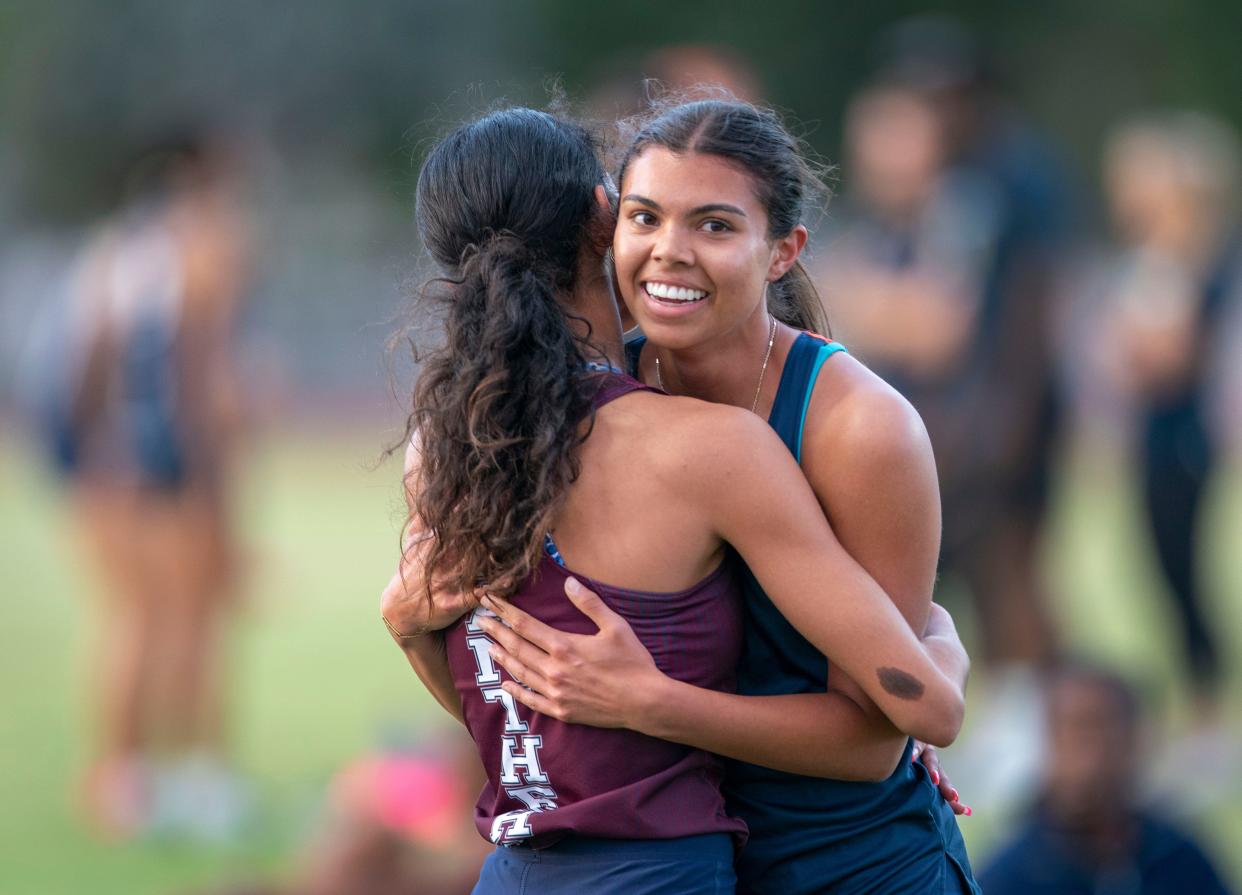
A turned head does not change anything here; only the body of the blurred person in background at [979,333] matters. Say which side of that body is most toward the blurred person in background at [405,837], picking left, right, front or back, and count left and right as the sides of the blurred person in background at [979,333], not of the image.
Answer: front

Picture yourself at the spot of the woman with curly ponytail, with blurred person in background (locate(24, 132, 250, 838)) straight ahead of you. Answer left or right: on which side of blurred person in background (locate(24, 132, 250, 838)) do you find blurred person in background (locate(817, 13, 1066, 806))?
right

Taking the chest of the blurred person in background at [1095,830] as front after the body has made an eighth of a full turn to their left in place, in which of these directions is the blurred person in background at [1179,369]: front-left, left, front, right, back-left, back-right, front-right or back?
back-left

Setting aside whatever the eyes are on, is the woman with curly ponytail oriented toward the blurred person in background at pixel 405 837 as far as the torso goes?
no

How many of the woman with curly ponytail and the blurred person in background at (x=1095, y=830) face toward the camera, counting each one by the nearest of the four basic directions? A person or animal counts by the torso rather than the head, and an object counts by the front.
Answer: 1

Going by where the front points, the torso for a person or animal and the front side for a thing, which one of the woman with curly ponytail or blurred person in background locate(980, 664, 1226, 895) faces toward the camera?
the blurred person in background

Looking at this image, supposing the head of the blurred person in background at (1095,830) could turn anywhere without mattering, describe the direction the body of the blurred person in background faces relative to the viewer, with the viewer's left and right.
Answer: facing the viewer

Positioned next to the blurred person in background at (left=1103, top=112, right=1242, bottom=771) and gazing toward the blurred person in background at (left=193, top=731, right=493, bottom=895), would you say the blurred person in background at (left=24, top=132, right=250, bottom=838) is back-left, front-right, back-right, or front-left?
front-right

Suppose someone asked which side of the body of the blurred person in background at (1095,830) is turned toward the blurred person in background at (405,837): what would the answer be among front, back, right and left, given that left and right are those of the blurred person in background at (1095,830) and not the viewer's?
right

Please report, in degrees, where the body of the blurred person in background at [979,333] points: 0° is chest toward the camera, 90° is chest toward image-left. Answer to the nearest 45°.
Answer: approximately 45°

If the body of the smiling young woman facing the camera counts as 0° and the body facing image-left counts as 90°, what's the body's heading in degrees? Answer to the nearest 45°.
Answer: approximately 45°

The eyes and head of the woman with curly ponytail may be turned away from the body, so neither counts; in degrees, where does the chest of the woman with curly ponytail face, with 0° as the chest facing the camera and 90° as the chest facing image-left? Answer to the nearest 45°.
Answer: approximately 225°

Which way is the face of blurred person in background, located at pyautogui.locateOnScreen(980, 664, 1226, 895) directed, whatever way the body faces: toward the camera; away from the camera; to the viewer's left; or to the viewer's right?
toward the camera

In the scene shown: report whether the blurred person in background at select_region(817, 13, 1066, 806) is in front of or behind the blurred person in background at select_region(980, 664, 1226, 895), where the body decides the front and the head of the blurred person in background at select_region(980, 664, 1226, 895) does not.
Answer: behind

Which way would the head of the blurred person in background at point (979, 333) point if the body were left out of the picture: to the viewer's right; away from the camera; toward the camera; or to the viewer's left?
toward the camera

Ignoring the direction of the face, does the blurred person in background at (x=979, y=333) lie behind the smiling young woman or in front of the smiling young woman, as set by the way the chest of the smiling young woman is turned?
behind

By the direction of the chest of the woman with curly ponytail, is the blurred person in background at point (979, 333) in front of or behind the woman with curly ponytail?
in front
